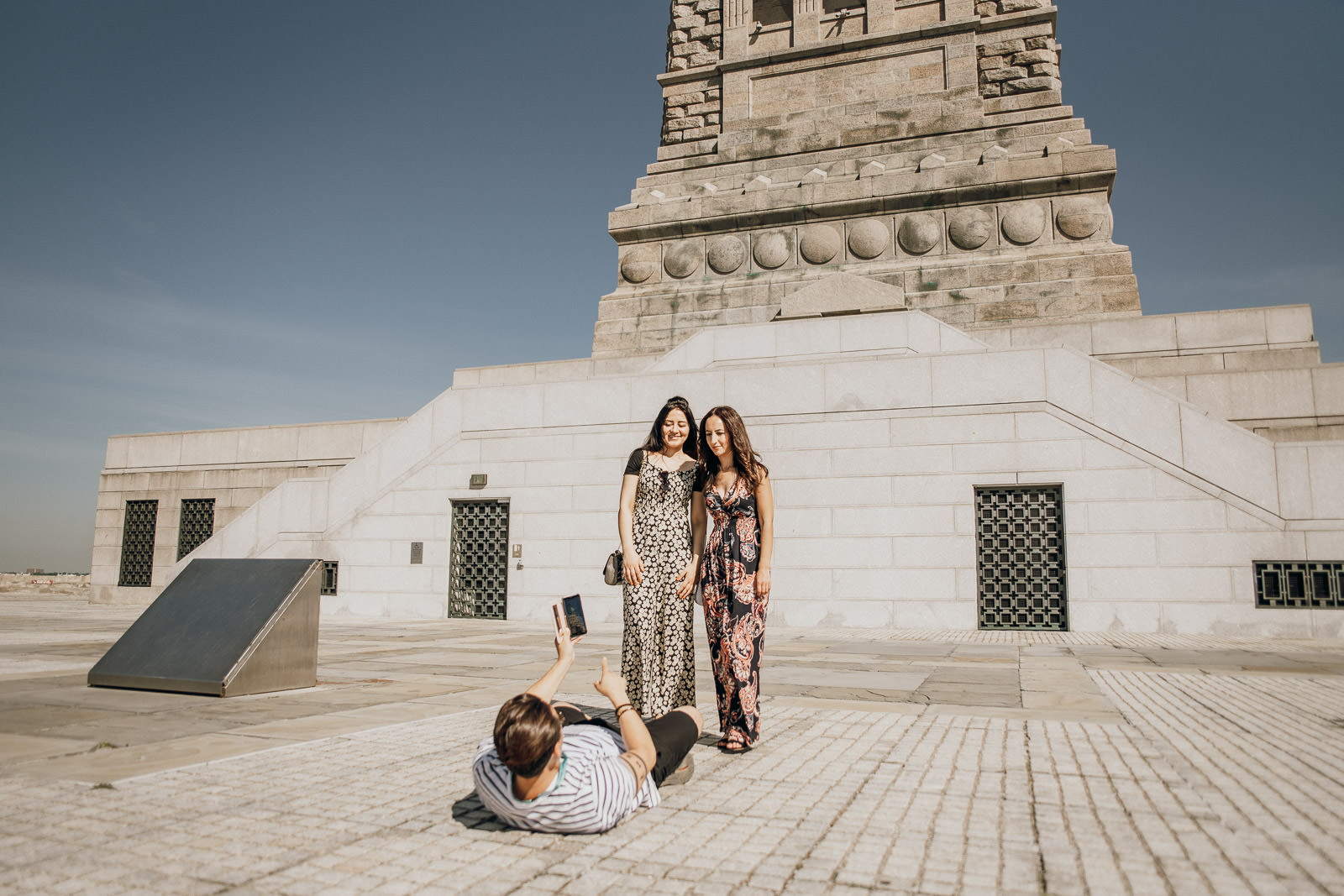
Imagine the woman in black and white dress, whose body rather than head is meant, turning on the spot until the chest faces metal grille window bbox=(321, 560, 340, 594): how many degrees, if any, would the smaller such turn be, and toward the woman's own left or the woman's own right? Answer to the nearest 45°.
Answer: approximately 135° to the woman's own right

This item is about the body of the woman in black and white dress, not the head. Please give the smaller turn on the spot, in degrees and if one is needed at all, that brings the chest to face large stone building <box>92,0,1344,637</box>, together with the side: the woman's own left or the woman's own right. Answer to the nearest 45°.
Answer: approximately 180°

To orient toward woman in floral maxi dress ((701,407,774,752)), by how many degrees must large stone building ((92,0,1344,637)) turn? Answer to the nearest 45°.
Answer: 0° — it already faces them

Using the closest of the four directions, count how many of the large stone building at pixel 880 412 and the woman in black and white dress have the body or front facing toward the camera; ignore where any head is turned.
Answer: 2

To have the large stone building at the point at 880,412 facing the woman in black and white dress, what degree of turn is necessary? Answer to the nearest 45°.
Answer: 0° — it already faces them

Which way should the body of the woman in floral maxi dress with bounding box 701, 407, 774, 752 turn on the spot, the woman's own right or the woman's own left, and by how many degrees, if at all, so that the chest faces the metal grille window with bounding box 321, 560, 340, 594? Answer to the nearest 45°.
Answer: approximately 90° to the woman's own right

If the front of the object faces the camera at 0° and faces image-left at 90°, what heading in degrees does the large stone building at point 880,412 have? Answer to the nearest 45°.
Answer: approximately 0°

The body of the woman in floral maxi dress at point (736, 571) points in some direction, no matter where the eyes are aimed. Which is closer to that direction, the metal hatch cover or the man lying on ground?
the man lying on ground

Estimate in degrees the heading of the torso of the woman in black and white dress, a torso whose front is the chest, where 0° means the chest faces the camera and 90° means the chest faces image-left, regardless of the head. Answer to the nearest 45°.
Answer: approximately 0°

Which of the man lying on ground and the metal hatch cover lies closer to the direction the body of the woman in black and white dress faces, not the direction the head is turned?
the man lying on ground
